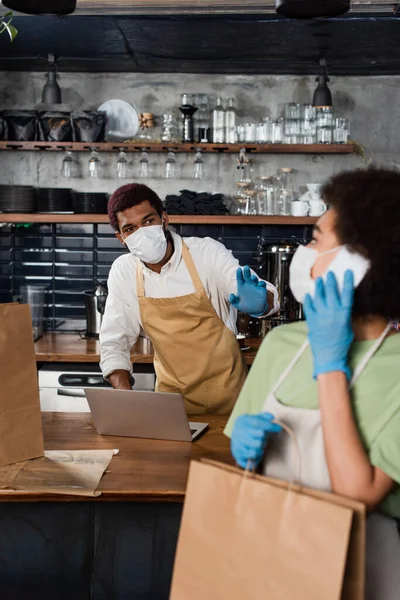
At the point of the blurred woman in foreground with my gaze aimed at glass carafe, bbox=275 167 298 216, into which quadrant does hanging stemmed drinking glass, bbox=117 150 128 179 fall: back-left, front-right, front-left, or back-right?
front-left

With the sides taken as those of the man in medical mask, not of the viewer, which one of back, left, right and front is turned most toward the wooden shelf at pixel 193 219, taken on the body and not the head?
back

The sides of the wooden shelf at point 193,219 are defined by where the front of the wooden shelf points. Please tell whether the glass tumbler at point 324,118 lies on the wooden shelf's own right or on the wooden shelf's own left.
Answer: on the wooden shelf's own left

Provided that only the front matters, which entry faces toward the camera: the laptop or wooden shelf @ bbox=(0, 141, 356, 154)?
the wooden shelf

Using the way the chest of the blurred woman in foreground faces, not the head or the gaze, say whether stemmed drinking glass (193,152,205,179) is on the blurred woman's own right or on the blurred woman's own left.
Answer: on the blurred woman's own right

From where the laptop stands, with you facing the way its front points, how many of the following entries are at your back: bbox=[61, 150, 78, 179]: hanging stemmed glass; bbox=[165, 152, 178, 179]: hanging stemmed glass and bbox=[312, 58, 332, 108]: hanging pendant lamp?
0

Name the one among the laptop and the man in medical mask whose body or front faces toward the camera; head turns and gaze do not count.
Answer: the man in medical mask

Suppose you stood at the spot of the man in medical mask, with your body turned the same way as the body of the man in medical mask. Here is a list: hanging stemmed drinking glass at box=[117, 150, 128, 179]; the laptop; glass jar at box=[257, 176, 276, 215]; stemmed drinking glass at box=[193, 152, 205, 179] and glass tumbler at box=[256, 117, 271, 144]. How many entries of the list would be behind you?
4

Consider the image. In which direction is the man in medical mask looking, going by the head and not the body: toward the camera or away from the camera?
toward the camera

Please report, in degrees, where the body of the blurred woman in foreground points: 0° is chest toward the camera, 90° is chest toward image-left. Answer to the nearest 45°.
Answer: approximately 45°

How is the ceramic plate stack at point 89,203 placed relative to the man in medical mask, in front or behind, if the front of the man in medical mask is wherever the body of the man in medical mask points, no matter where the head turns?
behind

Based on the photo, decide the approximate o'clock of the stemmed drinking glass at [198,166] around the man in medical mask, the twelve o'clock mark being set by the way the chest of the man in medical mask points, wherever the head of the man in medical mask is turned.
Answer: The stemmed drinking glass is roughly at 6 o'clock from the man in medical mask.

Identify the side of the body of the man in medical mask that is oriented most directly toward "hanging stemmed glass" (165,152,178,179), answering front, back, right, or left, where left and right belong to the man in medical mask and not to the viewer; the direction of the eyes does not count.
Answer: back

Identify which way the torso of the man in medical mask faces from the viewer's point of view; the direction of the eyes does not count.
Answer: toward the camera

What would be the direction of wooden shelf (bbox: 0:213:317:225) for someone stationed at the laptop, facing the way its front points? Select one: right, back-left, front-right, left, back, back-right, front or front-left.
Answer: front-left

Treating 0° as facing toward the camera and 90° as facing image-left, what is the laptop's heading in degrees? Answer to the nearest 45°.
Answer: approximately 225°

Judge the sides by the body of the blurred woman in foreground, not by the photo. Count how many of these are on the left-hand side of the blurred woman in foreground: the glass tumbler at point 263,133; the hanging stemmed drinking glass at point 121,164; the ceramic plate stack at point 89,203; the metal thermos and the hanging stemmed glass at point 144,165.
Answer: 0

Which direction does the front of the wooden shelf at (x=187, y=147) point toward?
toward the camera

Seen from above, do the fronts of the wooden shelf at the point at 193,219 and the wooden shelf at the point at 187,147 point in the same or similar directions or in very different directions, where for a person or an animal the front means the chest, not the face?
same or similar directions
